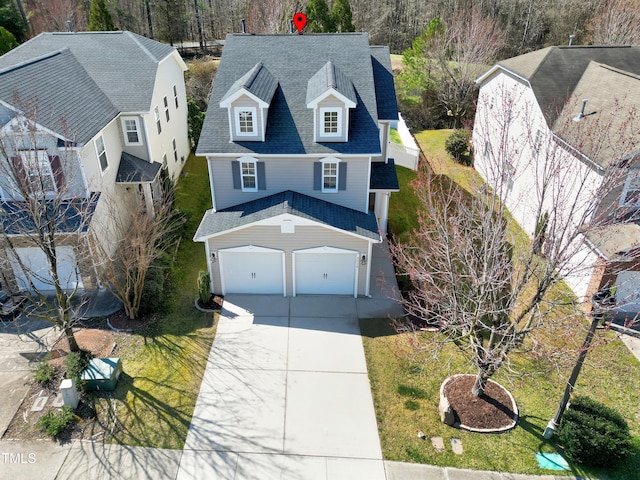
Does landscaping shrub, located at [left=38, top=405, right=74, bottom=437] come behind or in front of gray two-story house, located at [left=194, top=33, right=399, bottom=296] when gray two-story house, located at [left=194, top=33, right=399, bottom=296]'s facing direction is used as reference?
in front

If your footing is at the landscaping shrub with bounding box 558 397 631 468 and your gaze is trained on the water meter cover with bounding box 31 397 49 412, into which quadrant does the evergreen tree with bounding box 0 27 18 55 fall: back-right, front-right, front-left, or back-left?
front-right

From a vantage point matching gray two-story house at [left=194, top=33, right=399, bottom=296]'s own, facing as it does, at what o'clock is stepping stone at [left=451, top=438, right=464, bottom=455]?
The stepping stone is roughly at 11 o'clock from the gray two-story house.

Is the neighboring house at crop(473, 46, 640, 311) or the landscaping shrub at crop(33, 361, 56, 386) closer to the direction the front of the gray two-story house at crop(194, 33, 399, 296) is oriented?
the landscaping shrub

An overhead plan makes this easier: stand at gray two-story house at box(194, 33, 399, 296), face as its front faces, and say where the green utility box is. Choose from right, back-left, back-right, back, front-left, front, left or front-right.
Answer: front-right

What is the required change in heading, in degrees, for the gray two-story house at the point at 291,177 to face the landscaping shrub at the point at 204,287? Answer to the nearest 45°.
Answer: approximately 45° to its right

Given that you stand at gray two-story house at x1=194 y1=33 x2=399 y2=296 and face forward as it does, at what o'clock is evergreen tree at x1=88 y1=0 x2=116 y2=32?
The evergreen tree is roughly at 5 o'clock from the gray two-story house.

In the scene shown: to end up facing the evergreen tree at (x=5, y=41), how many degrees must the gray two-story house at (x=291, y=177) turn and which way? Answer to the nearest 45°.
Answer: approximately 135° to its right

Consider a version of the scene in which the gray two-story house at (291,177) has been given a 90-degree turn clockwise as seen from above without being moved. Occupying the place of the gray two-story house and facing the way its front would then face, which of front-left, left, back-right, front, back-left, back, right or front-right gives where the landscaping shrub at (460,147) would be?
back-right

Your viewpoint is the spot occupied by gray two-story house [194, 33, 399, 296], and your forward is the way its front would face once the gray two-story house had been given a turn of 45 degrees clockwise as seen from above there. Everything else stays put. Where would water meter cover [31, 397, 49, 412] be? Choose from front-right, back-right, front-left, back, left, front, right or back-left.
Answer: front

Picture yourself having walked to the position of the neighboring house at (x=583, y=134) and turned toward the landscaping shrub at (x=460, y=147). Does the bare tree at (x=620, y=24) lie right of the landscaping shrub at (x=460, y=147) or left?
right

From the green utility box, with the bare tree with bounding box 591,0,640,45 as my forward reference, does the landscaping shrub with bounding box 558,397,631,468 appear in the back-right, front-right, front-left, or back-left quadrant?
front-right

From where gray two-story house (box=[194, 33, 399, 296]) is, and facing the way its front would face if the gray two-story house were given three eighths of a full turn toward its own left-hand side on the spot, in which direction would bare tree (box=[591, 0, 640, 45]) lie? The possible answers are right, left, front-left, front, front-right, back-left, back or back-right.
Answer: front

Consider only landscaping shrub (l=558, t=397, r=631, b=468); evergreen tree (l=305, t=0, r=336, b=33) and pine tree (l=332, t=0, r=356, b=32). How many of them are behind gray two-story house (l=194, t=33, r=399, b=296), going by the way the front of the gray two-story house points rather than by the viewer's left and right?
2

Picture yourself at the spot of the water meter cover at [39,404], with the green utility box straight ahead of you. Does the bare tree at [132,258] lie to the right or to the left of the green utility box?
left

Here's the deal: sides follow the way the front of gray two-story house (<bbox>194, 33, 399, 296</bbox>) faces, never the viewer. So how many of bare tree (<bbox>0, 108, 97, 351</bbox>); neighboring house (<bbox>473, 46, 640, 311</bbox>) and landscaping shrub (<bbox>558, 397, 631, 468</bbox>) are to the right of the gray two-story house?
1

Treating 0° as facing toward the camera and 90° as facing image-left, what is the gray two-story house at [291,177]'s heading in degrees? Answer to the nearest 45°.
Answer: approximately 0°

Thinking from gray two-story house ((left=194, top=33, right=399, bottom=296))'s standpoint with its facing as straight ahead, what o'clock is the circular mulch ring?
The circular mulch ring is roughly at 11 o'clock from the gray two-story house.
